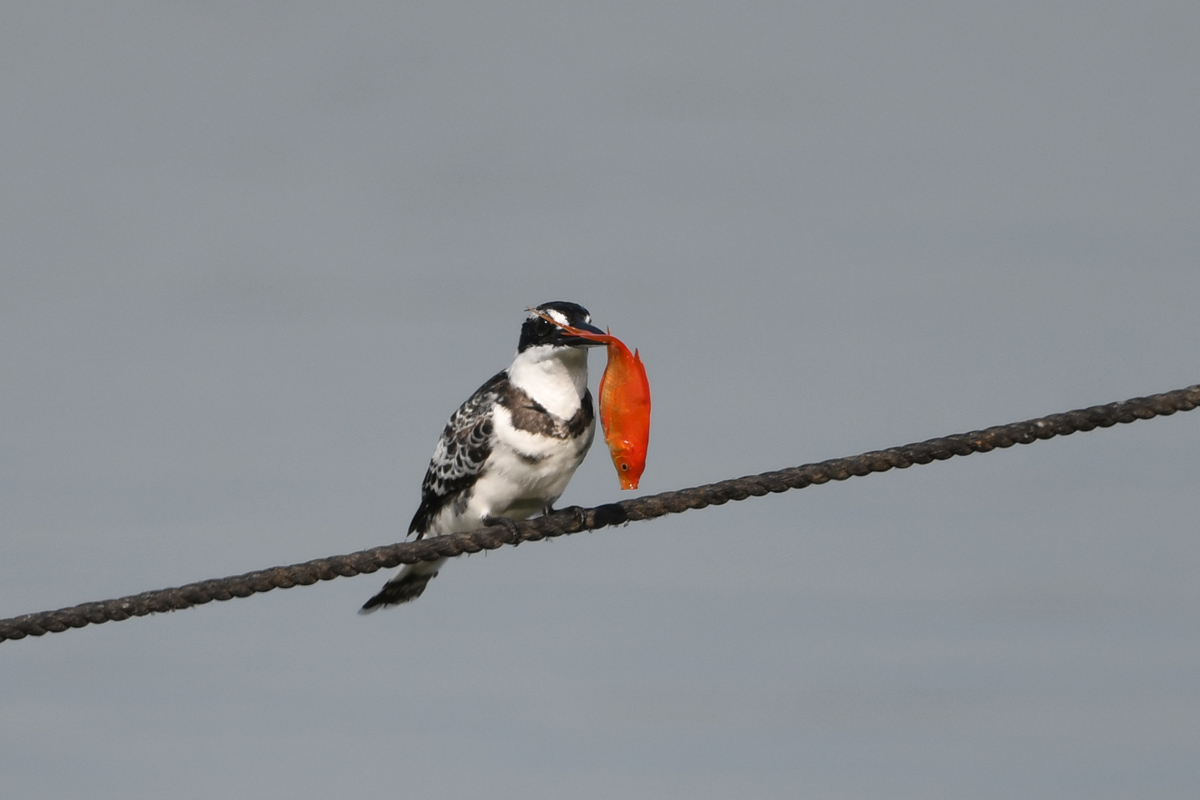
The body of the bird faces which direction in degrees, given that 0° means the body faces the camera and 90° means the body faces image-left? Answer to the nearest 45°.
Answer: approximately 315°
